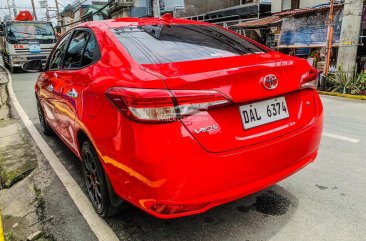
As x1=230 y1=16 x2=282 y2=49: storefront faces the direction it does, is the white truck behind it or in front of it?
in front

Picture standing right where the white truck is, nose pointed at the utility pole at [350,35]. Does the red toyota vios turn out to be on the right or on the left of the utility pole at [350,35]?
right

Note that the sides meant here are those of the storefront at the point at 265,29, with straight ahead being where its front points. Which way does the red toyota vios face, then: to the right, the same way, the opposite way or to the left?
to the right

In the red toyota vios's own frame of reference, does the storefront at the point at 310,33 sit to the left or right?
on its right

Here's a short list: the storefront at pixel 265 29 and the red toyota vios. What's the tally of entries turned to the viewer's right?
0

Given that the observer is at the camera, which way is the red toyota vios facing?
facing away from the viewer and to the left of the viewer

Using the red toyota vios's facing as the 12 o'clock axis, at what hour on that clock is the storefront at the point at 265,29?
The storefront is roughly at 2 o'clock from the red toyota vios.

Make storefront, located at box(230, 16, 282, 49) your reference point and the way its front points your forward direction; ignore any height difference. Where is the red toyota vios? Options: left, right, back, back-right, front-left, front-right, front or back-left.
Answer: front-left

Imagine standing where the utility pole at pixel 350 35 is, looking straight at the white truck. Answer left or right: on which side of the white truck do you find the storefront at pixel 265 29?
right

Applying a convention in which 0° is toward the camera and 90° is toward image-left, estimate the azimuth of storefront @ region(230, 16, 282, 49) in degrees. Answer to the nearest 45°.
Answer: approximately 45°

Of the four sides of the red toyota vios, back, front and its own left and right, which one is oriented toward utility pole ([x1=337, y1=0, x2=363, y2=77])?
right

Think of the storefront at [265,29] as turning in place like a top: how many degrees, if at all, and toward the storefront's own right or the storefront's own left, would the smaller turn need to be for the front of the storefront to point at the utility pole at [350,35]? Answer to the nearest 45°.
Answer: approximately 45° to the storefront's own left

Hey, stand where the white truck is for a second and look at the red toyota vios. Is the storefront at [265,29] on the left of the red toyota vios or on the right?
left
